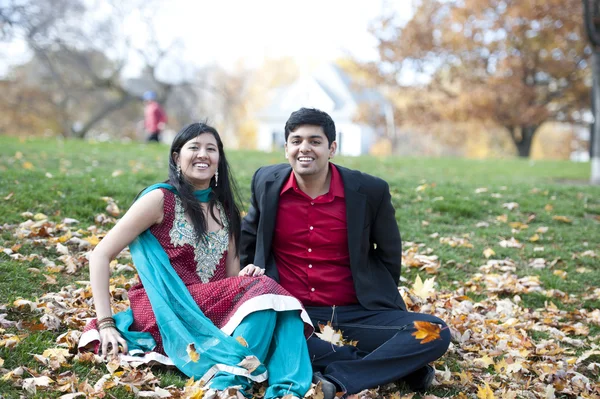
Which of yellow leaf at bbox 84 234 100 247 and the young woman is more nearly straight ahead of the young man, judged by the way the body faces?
the young woman

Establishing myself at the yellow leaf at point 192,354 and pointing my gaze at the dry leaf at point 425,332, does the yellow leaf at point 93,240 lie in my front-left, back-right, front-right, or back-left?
back-left

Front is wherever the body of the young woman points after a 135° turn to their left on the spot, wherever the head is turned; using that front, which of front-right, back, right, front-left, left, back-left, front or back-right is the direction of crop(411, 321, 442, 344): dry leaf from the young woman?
right

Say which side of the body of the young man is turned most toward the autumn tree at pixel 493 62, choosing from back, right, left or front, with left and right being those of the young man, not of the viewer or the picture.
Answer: back

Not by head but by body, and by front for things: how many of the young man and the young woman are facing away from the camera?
0

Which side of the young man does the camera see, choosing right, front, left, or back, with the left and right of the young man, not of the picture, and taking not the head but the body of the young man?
front

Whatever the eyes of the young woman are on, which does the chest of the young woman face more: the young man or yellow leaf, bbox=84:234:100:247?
the young man

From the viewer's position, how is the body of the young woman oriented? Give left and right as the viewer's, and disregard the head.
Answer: facing the viewer and to the right of the viewer

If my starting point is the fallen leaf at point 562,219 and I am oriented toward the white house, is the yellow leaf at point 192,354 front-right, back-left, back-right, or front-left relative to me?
back-left

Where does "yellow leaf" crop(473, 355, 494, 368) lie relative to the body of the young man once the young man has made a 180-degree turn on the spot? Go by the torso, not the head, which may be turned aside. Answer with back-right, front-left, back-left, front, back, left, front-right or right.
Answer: right

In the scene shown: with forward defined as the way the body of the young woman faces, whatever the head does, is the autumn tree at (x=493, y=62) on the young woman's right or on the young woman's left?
on the young woman's left

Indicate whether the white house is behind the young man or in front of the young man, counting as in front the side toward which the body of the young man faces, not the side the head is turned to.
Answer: behind
